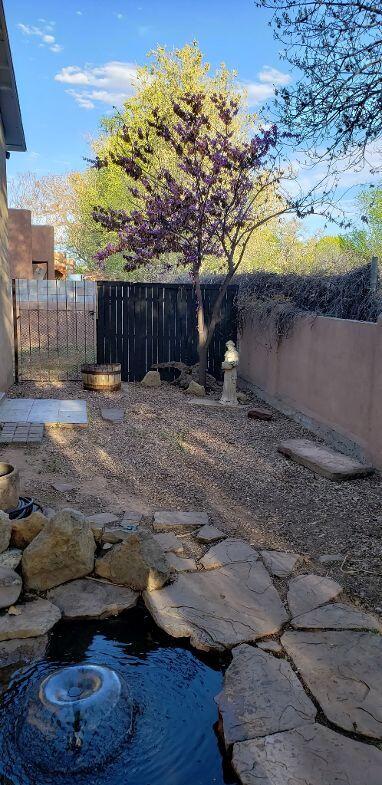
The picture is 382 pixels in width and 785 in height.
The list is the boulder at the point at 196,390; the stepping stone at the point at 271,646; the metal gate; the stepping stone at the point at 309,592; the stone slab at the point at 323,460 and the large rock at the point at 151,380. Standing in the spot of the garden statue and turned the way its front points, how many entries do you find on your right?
3

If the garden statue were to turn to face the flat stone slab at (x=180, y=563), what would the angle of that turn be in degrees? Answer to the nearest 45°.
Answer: approximately 45° to its left

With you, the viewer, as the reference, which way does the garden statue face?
facing the viewer and to the left of the viewer

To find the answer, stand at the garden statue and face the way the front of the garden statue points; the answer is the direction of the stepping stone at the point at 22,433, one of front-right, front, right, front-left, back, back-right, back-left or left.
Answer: front

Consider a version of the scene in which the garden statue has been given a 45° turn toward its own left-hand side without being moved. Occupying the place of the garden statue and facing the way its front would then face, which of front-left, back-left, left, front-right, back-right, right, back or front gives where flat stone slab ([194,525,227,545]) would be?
front

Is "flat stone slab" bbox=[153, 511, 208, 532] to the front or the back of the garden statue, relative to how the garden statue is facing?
to the front

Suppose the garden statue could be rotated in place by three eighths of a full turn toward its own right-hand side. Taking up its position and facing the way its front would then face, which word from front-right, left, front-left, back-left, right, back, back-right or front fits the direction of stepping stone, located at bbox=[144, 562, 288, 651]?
back

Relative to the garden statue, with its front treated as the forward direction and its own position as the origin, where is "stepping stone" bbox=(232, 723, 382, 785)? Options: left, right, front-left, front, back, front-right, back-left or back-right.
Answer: front-left

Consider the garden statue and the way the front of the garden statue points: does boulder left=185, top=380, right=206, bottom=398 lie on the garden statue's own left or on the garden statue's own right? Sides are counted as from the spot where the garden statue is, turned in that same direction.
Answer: on the garden statue's own right

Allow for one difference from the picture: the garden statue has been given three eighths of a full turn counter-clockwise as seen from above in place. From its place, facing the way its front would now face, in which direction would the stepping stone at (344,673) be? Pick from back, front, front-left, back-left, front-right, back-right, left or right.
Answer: right

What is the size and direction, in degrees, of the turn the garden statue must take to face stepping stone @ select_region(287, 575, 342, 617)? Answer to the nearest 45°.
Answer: approximately 45° to its left

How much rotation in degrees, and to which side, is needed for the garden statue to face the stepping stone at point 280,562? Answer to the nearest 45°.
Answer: approximately 45° to its left

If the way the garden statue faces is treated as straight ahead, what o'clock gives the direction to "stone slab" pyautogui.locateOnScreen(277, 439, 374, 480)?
The stone slab is roughly at 10 o'clock from the garden statue.

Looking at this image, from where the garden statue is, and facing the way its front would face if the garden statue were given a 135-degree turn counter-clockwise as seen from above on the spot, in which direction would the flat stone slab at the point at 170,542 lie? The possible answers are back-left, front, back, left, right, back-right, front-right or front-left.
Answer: right
